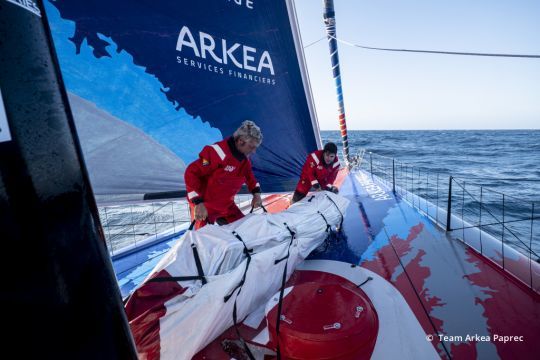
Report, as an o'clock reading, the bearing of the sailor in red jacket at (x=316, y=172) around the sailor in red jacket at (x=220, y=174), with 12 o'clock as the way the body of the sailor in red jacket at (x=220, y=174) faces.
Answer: the sailor in red jacket at (x=316, y=172) is roughly at 9 o'clock from the sailor in red jacket at (x=220, y=174).

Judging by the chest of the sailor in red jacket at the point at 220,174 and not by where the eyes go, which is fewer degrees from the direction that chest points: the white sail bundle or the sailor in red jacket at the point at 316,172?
the white sail bundle

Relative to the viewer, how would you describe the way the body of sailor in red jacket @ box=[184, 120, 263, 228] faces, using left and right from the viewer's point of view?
facing the viewer and to the right of the viewer
